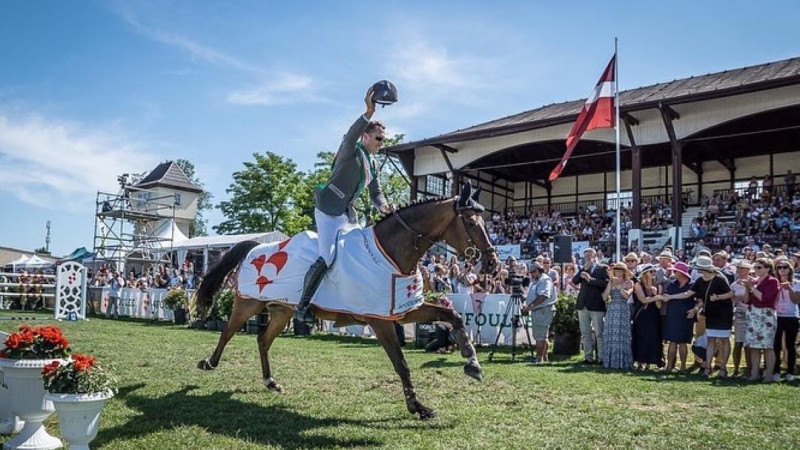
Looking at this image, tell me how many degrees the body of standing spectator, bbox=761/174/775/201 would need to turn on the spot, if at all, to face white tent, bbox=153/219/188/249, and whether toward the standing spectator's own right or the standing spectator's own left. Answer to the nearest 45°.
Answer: approximately 45° to the standing spectator's own right

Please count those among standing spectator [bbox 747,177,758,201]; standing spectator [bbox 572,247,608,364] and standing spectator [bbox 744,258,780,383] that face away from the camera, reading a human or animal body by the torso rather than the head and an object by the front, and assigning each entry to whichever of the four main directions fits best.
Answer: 0

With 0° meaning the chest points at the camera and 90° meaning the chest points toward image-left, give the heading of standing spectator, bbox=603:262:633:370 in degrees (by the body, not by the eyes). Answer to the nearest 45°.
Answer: approximately 45°

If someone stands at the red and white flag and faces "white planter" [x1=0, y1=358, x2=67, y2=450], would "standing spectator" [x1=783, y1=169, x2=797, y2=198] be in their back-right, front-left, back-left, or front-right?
back-left

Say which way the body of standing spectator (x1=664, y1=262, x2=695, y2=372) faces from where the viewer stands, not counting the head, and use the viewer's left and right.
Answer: facing the viewer and to the left of the viewer

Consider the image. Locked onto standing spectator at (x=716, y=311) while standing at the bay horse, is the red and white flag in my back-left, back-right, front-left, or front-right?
front-left

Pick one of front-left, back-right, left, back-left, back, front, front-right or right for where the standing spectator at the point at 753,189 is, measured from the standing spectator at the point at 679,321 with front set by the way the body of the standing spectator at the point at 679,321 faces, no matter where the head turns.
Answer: back-right

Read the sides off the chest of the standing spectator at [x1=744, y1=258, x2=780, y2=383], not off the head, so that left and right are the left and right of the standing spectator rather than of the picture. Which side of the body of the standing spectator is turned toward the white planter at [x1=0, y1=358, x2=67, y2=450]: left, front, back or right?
front

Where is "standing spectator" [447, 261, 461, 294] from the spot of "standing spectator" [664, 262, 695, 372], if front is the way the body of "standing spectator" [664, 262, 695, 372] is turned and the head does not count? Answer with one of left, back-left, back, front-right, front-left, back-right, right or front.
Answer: right
